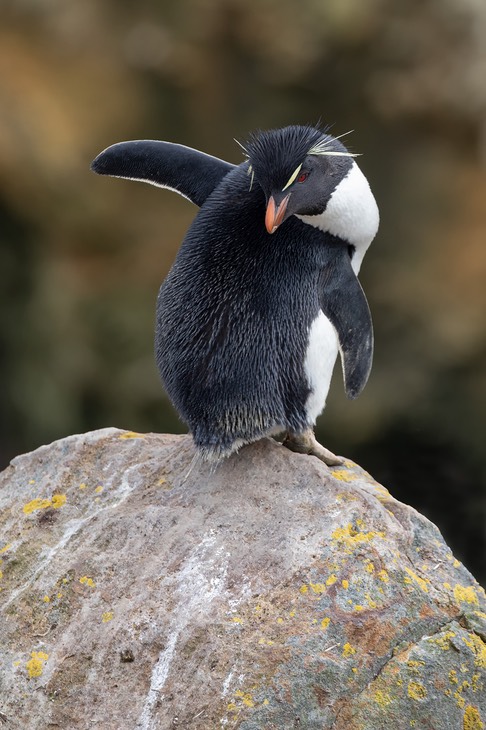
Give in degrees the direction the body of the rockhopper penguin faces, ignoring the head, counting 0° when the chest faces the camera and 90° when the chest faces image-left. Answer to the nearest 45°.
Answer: approximately 225°
